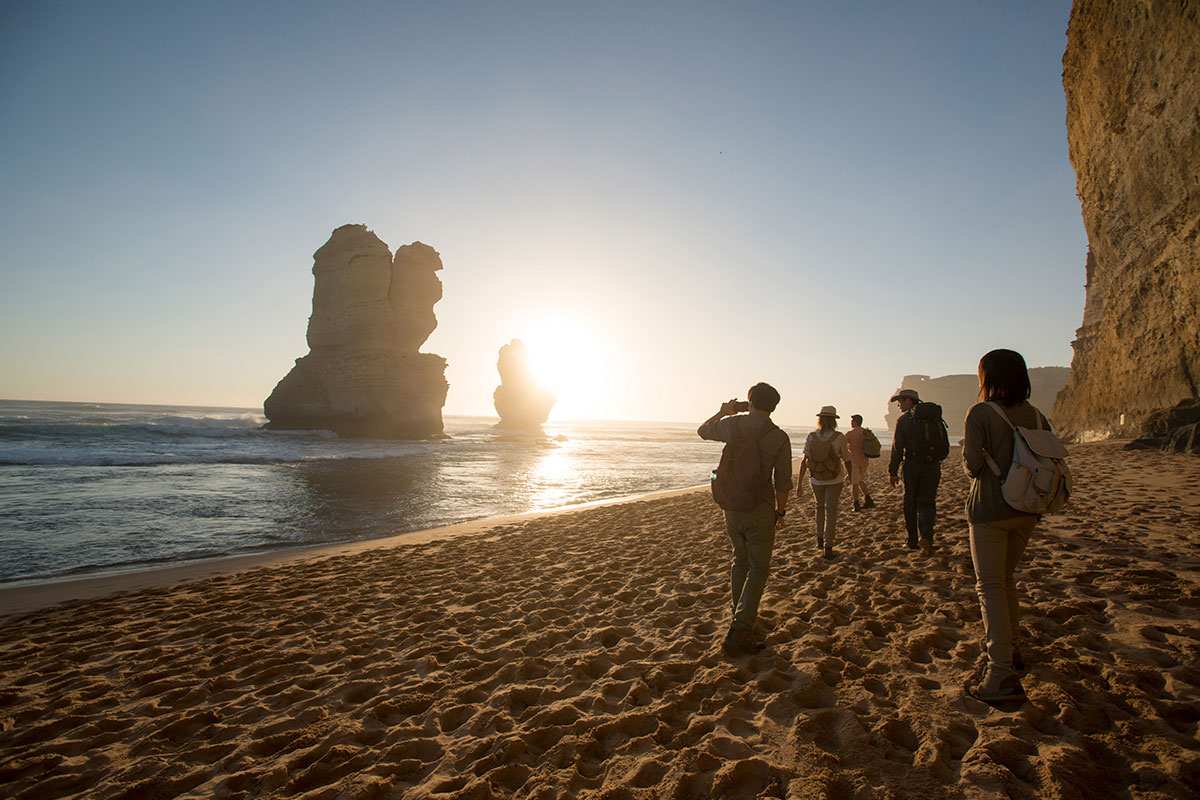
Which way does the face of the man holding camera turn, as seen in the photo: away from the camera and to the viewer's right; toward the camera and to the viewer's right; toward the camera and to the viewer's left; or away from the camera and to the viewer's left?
away from the camera and to the viewer's left

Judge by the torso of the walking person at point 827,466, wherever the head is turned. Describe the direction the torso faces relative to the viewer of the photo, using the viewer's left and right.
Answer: facing away from the viewer

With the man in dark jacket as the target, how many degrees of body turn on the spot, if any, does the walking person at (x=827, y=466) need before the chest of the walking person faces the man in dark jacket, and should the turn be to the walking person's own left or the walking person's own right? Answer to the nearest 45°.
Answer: approximately 90° to the walking person's own right

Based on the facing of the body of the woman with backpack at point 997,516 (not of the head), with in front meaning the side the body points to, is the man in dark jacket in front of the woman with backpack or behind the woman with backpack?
in front

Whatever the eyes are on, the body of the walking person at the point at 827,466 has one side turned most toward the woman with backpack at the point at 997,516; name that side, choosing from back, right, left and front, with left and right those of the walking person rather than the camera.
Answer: back

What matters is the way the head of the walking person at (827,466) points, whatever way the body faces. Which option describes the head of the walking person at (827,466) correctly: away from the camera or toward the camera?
away from the camera

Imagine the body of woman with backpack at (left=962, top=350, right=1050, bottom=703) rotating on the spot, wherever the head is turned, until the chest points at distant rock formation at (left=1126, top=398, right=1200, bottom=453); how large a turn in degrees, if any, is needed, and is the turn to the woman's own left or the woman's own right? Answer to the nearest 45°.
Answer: approximately 45° to the woman's own right

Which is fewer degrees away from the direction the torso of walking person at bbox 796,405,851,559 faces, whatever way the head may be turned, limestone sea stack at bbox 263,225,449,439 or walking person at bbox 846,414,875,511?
the walking person

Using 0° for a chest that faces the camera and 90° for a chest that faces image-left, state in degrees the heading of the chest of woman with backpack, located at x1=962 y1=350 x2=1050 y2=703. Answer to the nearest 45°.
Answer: approximately 135°

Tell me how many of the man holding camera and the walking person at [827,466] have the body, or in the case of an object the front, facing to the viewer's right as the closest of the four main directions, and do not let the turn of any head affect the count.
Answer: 0
